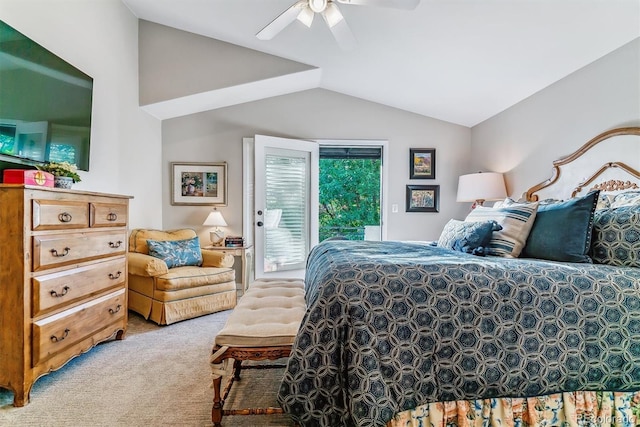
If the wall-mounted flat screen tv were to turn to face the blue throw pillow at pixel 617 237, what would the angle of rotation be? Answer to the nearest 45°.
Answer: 0° — it already faces it

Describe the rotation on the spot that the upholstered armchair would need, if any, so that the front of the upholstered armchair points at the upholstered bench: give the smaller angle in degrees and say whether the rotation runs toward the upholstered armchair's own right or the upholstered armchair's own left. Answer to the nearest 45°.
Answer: approximately 45° to the upholstered armchair's own right

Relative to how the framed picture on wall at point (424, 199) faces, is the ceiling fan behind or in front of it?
in front

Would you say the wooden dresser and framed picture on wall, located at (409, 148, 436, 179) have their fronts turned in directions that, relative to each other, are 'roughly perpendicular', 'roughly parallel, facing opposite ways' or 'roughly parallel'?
roughly perpendicular

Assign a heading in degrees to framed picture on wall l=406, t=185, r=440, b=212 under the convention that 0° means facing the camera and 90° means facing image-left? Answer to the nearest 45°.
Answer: approximately 0°

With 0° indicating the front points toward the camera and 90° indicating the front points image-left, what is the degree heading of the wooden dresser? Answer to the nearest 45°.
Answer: approximately 315°

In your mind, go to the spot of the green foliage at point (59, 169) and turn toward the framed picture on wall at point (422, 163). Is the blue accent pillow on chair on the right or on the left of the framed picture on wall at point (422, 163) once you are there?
left

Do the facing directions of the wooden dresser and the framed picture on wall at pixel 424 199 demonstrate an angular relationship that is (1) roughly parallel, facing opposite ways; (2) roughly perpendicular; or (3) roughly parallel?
roughly perpendicular

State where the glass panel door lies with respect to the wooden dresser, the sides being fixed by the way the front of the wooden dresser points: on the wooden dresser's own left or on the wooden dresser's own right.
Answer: on the wooden dresser's own left

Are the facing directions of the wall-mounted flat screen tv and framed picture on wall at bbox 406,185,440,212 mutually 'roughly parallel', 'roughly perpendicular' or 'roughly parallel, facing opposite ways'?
roughly perpendicular

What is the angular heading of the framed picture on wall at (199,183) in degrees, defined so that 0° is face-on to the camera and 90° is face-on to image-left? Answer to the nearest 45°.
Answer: approximately 0°

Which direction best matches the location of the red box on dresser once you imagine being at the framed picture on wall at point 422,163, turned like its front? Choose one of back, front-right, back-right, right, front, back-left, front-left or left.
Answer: front-right

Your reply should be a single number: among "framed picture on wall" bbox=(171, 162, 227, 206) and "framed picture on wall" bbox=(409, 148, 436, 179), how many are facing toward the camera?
2
